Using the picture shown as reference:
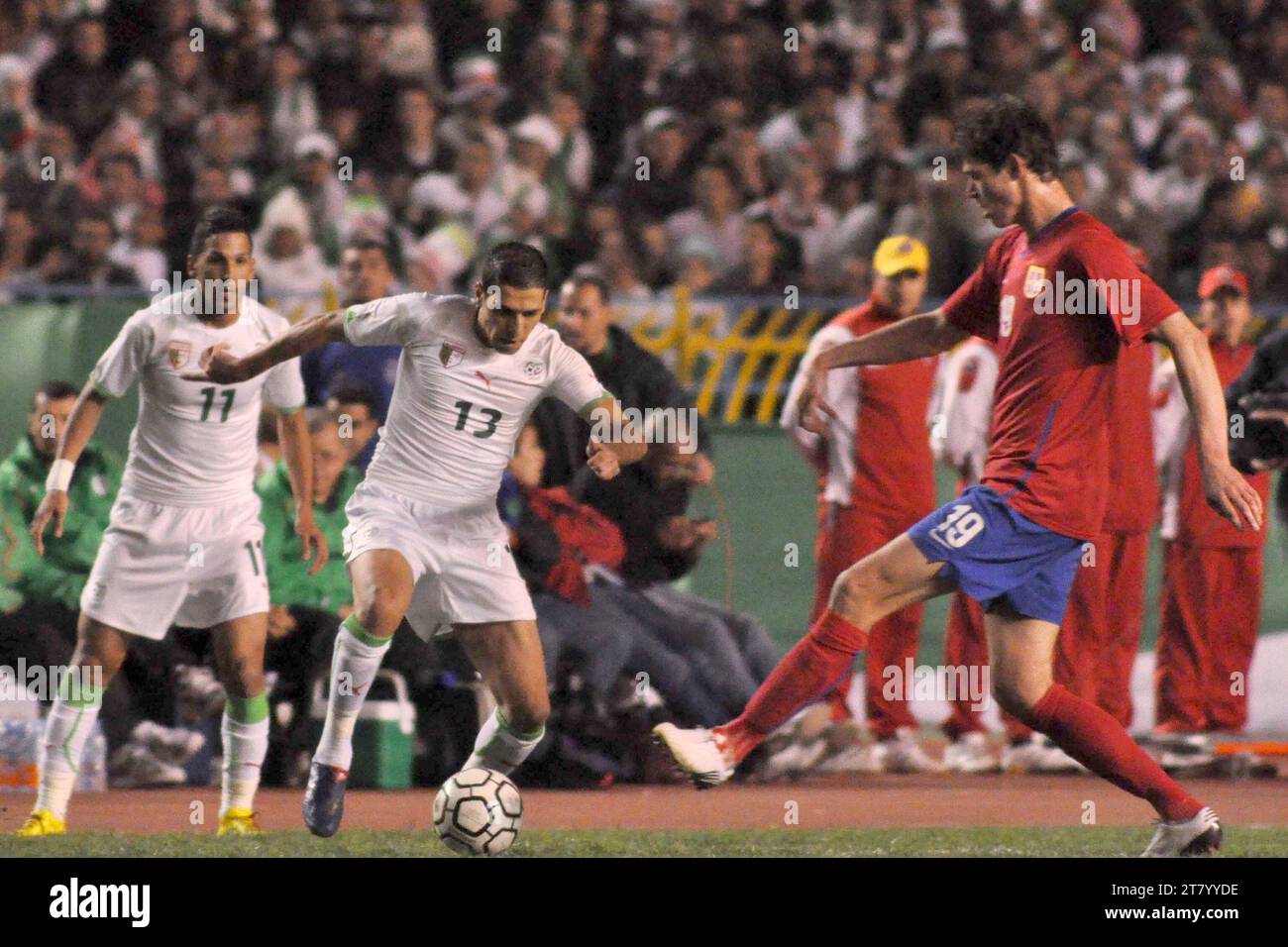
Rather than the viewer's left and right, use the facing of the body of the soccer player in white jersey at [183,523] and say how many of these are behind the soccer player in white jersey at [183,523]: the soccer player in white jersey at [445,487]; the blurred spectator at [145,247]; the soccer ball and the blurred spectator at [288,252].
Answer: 2

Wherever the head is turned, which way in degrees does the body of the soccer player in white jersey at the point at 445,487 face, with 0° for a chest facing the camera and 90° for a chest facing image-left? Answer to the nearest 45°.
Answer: approximately 0°

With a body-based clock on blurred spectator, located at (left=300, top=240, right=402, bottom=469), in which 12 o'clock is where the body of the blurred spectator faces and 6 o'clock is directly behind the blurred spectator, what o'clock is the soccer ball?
The soccer ball is roughly at 12 o'clock from the blurred spectator.

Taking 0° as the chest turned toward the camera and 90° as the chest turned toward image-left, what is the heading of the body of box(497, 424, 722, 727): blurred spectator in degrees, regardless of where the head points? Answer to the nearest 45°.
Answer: approximately 315°

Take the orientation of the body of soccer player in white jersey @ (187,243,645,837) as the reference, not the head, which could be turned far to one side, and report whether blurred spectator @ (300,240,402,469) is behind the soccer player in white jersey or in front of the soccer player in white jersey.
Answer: behind

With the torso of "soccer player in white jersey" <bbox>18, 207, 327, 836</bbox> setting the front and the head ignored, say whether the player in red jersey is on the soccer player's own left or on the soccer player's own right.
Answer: on the soccer player's own left

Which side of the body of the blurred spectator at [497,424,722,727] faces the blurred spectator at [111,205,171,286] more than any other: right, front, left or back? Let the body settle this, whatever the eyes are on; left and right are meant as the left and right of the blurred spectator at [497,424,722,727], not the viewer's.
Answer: back

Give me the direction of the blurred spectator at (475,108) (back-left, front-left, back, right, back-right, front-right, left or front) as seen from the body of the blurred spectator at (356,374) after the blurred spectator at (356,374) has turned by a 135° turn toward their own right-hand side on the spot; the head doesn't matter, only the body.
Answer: front-right

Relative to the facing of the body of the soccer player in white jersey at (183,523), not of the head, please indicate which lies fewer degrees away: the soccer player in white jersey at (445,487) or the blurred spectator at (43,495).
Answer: the soccer player in white jersey

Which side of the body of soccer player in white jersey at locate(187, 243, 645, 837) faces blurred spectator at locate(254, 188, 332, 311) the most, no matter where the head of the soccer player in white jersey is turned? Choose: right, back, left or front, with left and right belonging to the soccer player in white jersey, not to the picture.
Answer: back

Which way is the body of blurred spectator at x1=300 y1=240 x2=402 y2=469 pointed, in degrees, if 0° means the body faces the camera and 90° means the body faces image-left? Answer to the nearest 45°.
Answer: approximately 0°

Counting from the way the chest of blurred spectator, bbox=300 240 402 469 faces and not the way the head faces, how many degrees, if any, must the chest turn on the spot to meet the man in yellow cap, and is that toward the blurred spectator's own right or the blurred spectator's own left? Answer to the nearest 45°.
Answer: approximately 90° to the blurred spectator's own left

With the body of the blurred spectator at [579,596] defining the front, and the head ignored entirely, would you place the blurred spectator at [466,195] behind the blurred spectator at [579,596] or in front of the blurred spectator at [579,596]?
behind
